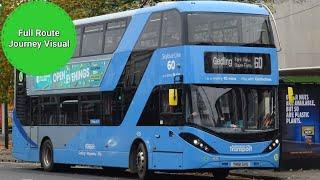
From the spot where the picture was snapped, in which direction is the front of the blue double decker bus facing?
facing the viewer and to the right of the viewer
